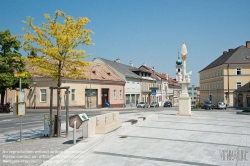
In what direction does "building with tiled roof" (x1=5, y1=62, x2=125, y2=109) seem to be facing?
toward the camera

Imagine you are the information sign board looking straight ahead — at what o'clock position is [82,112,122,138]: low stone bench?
The low stone bench is roughly at 9 o'clock from the information sign board.

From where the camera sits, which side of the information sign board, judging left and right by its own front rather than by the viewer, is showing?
front

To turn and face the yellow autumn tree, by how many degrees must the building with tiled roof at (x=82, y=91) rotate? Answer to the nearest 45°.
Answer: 0° — it already faces it

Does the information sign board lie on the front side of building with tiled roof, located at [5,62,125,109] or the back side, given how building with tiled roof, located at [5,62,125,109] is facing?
on the front side

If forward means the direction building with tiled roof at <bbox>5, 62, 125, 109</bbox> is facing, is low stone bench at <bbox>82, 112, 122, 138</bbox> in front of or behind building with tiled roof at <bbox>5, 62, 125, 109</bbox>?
in front

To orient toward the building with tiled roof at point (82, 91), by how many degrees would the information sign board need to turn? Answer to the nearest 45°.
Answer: approximately 180°

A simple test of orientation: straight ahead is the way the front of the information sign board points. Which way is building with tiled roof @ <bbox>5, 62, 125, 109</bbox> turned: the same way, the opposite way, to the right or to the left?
the same way

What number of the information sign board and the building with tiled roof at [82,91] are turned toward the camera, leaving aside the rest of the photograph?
2
